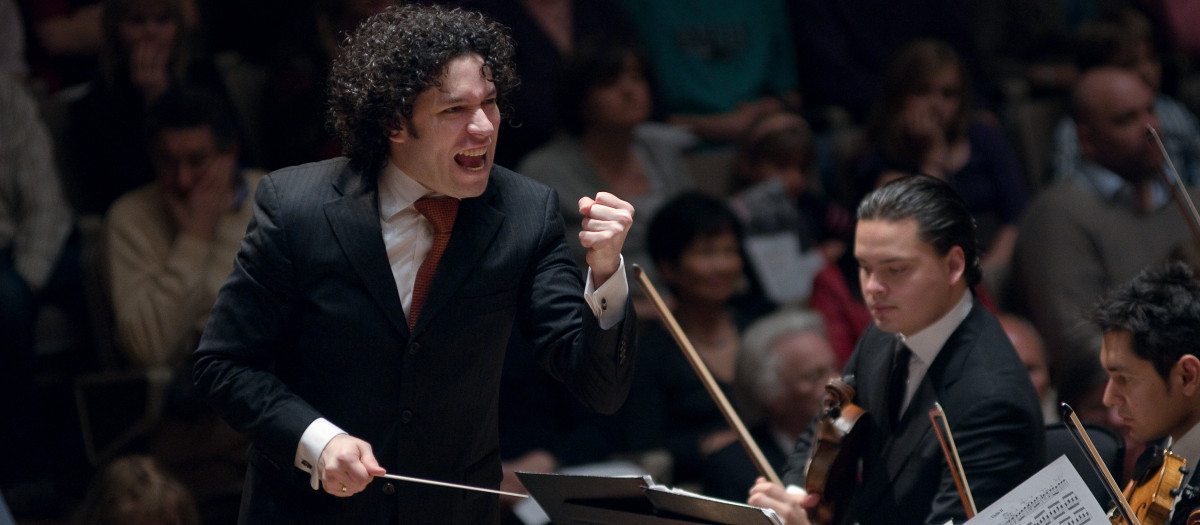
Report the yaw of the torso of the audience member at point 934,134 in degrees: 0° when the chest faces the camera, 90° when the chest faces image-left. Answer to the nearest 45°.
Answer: approximately 0°

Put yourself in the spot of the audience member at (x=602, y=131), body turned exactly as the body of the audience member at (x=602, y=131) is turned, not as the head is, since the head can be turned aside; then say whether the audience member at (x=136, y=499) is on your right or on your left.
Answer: on your right

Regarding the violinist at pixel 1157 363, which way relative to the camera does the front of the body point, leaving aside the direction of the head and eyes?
to the viewer's left

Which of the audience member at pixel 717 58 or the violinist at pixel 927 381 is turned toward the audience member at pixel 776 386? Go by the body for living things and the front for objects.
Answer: the audience member at pixel 717 58

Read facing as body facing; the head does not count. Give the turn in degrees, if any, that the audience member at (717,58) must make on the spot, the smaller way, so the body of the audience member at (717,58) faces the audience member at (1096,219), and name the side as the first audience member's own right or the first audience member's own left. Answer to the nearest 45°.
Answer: approximately 45° to the first audience member's own left

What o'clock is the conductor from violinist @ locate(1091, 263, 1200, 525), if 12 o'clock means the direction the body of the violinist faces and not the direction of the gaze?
The conductor is roughly at 11 o'clock from the violinist.

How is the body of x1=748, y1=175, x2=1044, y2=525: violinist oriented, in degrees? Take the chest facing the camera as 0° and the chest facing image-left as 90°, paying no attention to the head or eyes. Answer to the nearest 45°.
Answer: approximately 45°

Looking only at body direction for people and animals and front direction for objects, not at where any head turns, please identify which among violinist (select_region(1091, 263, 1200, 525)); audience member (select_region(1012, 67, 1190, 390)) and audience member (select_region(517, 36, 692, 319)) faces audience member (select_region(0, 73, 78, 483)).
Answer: the violinist

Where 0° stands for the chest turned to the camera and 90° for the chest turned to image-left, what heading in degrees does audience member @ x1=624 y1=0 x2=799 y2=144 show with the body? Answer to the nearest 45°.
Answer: approximately 0°
